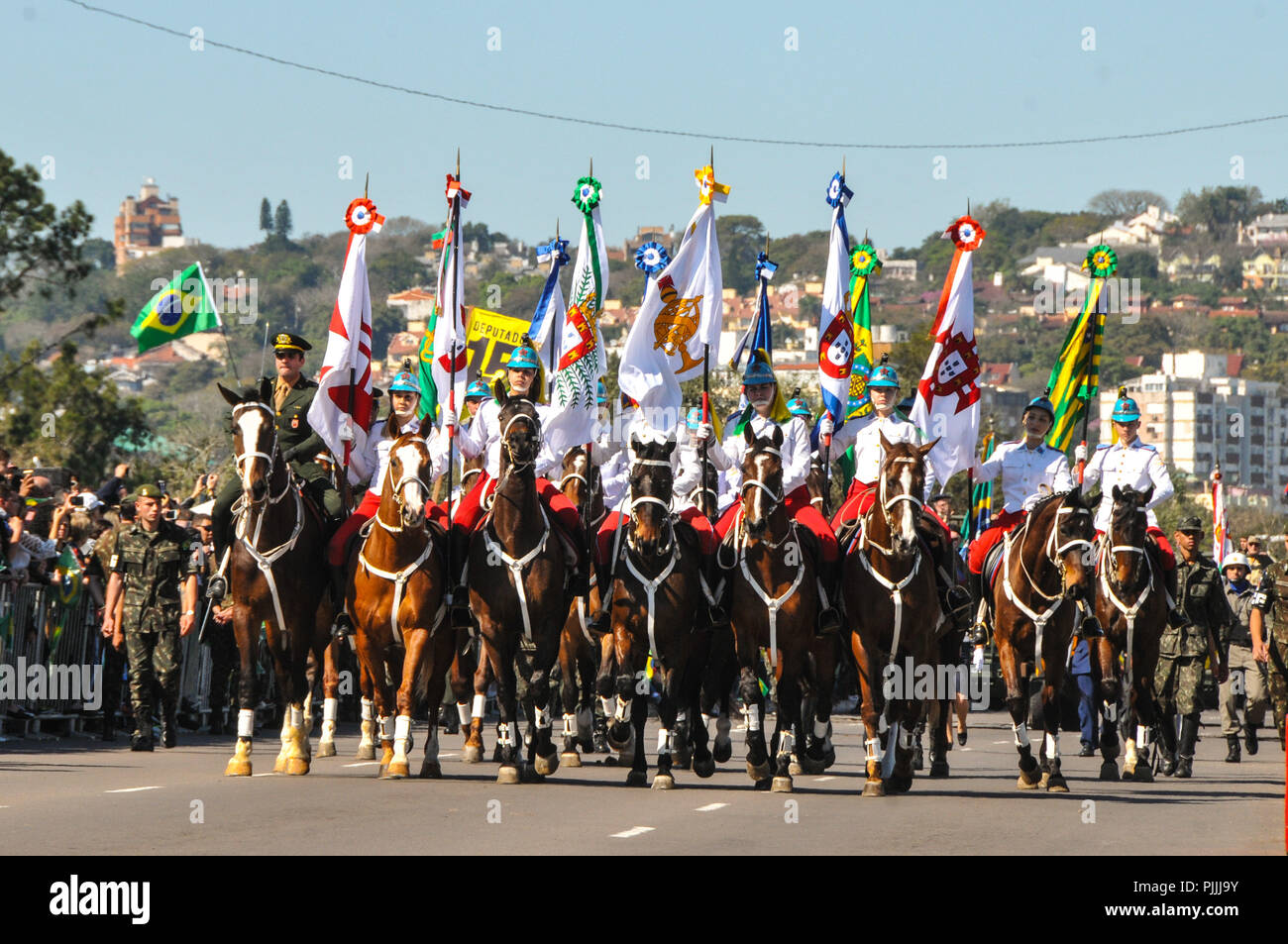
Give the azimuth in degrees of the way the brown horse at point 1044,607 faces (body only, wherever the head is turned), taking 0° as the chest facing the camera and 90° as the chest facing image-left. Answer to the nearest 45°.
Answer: approximately 0°

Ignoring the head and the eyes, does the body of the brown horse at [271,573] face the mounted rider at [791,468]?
no

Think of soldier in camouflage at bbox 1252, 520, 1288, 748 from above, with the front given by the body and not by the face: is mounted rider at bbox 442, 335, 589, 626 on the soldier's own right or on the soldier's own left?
on the soldier's own right

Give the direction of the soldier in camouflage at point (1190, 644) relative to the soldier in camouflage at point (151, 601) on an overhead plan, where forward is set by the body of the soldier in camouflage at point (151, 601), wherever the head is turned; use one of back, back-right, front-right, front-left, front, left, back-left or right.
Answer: left

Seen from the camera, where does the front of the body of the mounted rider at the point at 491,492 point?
toward the camera

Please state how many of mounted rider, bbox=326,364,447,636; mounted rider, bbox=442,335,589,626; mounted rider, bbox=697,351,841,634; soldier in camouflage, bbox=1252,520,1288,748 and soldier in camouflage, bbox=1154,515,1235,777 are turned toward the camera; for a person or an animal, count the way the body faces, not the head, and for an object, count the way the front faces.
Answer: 5

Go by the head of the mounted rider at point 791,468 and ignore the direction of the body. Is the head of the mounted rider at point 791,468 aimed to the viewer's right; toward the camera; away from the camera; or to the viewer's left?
toward the camera

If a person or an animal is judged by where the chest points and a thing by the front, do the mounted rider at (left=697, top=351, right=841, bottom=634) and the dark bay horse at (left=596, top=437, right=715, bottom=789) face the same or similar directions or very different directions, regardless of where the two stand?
same or similar directions

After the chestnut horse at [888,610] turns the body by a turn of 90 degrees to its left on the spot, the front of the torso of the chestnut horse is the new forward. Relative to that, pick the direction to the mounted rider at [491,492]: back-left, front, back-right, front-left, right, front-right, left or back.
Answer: back

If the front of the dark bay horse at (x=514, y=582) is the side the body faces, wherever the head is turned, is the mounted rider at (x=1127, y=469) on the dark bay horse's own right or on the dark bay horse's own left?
on the dark bay horse's own left

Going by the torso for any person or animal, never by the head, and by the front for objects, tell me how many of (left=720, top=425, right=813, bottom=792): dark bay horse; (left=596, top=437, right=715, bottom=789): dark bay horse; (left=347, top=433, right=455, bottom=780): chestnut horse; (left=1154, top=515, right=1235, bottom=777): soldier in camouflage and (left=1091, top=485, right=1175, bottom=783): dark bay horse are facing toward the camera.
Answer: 5

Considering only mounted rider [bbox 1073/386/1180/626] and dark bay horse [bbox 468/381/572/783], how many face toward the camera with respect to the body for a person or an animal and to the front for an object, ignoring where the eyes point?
2

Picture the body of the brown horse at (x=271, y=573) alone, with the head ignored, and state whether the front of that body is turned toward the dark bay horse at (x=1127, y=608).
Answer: no

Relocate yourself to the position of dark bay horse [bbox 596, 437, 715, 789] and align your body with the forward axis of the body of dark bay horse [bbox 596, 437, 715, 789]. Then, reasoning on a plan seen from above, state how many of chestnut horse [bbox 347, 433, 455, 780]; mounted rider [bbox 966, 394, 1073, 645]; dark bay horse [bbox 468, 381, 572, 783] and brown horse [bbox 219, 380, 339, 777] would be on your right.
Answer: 3

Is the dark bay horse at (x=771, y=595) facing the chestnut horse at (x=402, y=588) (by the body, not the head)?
no

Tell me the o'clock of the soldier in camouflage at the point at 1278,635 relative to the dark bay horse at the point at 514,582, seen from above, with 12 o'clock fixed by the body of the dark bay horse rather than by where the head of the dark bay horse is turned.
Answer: The soldier in camouflage is roughly at 8 o'clock from the dark bay horse.

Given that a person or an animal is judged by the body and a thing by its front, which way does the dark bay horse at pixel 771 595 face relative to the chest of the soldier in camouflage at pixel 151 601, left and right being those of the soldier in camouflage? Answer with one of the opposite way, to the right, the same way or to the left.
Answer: the same way

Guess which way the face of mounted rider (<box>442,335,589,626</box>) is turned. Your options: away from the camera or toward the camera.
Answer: toward the camera

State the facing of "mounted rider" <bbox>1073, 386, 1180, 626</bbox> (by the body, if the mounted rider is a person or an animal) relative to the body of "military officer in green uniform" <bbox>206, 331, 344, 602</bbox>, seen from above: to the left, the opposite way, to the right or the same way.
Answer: the same way

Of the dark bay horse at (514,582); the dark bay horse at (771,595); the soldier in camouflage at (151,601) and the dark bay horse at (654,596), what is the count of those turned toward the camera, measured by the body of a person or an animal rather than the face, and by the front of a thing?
4

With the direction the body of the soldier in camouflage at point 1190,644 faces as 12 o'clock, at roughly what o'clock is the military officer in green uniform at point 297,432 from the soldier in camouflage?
The military officer in green uniform is roughly at 2 o'clock from the soldier in camouflage.
